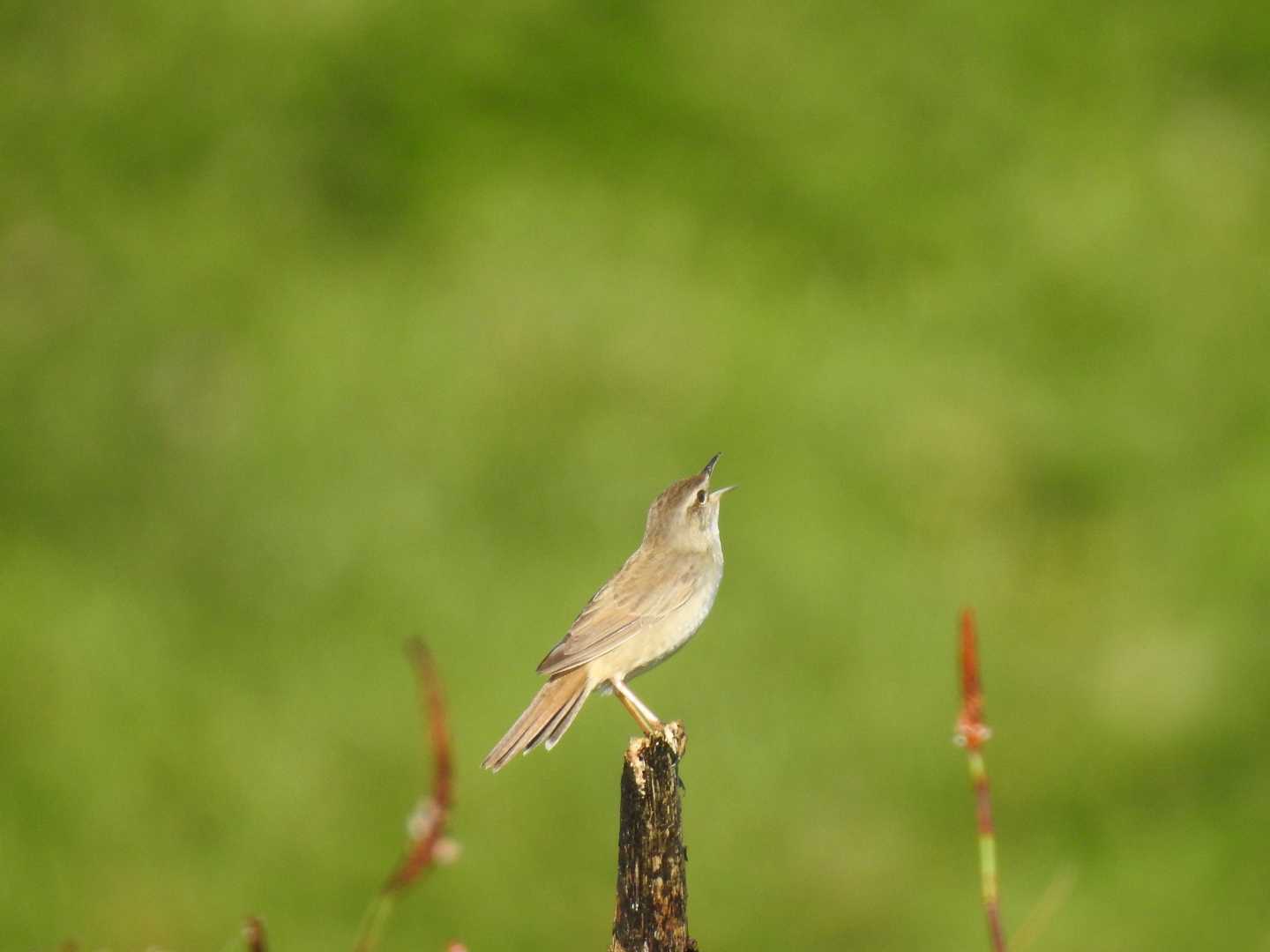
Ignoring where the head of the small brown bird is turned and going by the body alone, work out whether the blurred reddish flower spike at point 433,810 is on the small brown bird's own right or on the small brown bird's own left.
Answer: on the small brown bird's own right

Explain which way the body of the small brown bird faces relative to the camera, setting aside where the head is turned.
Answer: to the viewer's right
